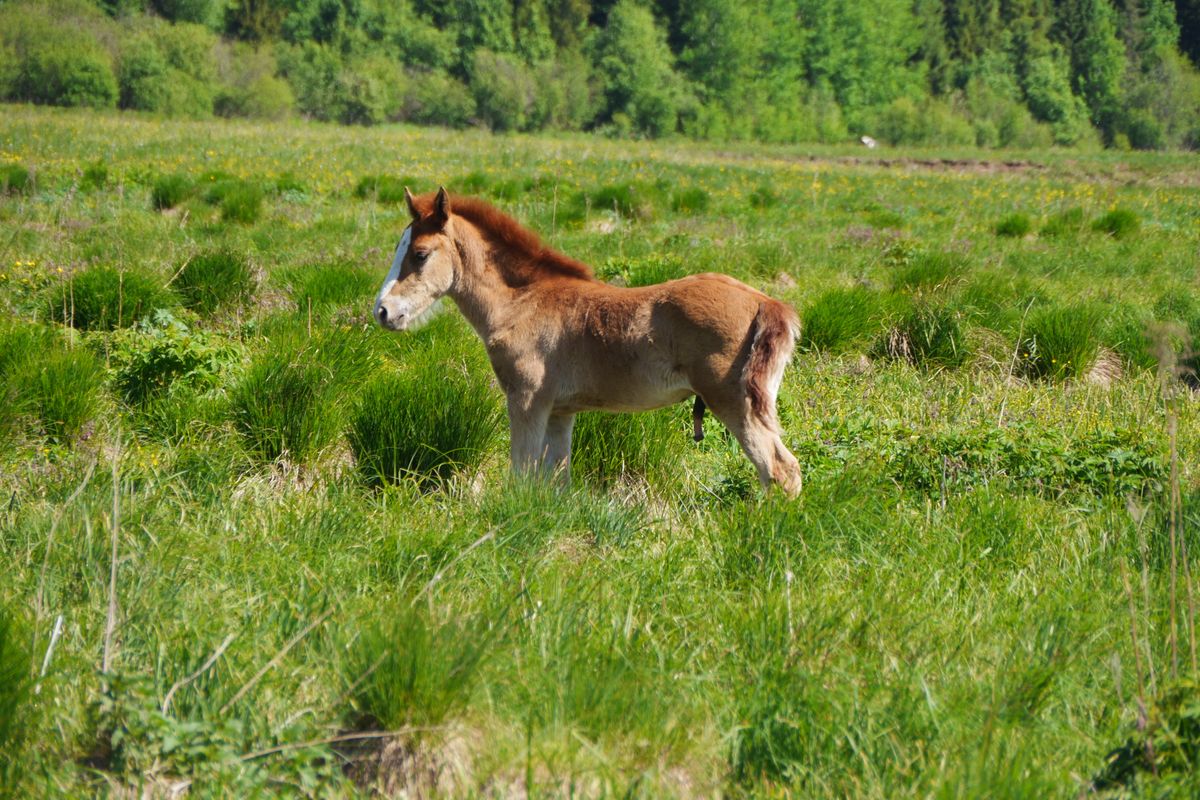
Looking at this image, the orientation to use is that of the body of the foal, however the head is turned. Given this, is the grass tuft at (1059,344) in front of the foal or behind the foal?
behind

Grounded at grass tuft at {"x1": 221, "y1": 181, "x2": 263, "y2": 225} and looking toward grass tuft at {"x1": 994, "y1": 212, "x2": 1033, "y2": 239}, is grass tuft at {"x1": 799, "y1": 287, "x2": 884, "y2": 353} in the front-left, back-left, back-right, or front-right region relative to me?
front-right

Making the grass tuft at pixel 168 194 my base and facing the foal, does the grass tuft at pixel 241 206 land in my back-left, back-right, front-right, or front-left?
front-left

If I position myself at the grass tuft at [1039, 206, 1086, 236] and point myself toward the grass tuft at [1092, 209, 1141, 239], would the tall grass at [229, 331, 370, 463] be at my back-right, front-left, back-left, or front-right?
back-right

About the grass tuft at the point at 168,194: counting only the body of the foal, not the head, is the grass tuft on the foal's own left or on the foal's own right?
on the foal's own right

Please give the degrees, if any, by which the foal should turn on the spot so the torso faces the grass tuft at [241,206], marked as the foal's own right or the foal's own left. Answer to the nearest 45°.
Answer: approximately 45° to the foal's own right

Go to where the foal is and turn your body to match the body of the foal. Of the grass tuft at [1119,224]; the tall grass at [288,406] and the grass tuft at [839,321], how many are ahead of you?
1

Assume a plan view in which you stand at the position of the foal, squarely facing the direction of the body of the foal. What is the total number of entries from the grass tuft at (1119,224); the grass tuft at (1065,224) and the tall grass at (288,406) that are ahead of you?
1

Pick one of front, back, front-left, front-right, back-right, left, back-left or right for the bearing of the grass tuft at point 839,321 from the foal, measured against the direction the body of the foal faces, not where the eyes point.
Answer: back-right

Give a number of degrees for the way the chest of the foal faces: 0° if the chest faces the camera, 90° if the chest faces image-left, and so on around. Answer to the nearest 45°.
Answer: approximately 90°

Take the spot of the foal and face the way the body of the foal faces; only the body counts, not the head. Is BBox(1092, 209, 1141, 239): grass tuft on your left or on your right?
on your right

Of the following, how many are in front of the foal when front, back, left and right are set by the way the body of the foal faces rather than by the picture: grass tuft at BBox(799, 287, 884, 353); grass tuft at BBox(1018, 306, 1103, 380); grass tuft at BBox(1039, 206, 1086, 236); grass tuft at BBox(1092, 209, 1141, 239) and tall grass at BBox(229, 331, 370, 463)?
1

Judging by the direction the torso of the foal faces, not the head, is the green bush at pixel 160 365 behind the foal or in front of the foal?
in front
